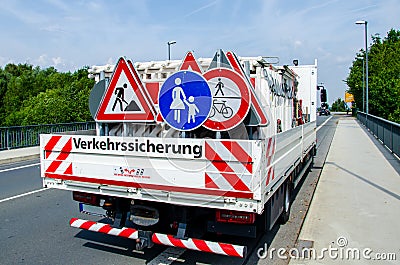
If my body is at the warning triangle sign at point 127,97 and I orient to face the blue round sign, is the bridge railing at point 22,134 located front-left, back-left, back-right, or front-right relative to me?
back-left

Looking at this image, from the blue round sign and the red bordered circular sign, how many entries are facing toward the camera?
2

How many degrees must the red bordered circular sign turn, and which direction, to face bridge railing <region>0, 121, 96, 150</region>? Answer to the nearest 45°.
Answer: approximately 135° to its right

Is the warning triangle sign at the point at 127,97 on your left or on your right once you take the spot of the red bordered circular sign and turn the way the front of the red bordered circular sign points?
on your right
